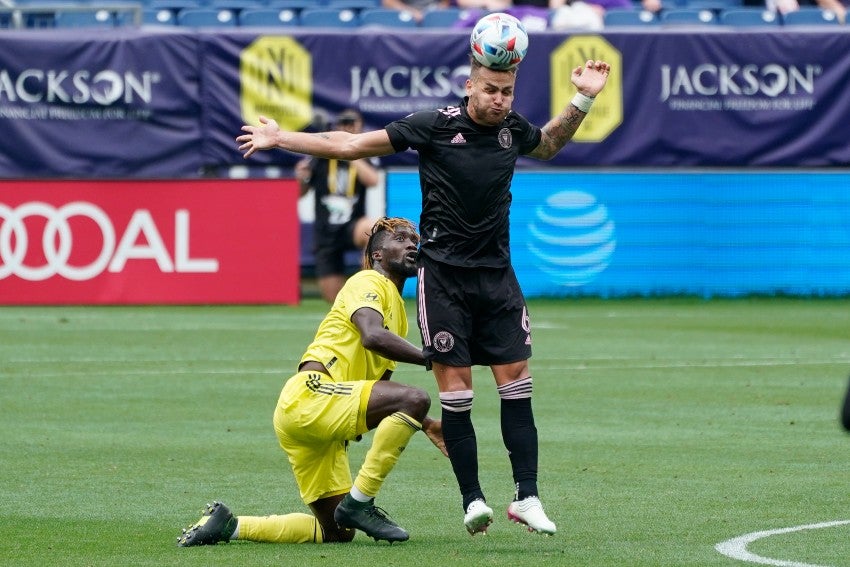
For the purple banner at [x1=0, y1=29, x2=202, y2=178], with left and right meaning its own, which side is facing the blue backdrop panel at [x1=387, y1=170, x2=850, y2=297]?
left

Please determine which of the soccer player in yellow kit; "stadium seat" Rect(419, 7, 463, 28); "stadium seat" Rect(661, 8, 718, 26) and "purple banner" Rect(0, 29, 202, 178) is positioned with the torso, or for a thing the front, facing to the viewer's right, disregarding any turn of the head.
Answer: the soccer player in yellow kit

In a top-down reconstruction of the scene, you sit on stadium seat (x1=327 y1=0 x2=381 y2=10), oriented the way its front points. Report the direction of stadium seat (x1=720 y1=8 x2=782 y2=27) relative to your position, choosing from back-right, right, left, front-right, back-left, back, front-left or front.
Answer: left

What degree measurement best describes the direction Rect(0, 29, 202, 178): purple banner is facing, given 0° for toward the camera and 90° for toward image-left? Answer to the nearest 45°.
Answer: approximately 0°

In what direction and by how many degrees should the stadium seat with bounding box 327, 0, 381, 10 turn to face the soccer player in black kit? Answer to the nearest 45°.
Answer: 0° — it already faces them

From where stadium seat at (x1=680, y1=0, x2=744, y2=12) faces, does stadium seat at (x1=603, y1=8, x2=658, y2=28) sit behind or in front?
in front

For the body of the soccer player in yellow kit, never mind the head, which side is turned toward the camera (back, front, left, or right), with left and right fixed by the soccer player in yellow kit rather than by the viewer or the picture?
right

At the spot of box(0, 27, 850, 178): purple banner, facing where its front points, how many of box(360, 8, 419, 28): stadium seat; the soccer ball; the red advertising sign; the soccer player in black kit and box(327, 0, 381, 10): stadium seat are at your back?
2

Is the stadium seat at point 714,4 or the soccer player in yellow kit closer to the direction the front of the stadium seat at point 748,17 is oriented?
the soccer player in yellow kit

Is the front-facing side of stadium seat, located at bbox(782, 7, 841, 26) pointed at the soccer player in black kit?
yes
